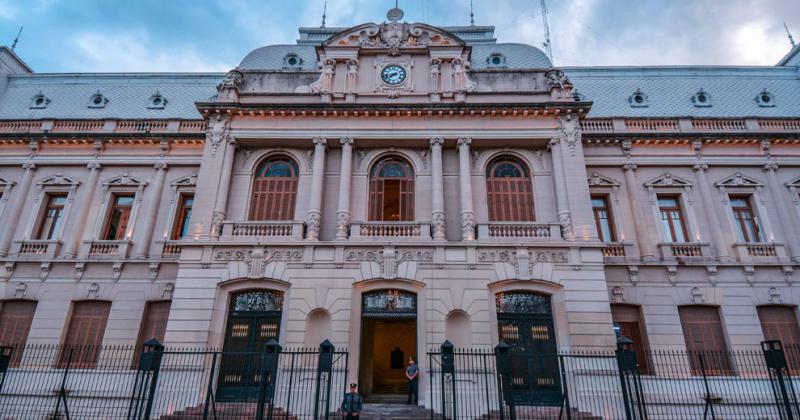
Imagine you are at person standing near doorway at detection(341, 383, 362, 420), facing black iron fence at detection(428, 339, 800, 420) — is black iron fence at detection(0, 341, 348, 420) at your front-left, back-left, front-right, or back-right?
back-left

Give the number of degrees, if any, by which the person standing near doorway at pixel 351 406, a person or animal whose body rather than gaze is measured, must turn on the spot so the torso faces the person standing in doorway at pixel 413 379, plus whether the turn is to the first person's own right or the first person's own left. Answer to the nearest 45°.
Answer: approximately 135° to the first person's own left

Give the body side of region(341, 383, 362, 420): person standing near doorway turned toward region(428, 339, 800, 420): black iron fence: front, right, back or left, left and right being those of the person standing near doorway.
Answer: left

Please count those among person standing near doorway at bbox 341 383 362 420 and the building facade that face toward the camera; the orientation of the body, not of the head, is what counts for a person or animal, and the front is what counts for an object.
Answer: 2

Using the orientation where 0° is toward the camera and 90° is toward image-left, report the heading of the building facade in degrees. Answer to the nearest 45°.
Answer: approximately 0°
